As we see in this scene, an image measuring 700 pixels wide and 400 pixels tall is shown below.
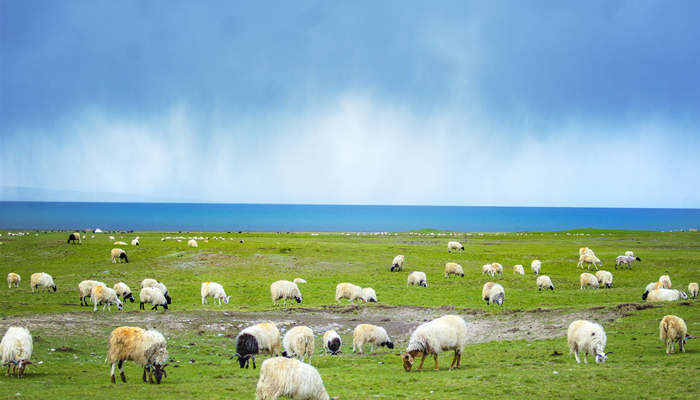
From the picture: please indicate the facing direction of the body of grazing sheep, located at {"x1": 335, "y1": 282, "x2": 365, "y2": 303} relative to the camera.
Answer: to the viewer's right

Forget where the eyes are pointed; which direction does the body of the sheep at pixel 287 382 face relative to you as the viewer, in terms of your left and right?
facing to the right of the viewer

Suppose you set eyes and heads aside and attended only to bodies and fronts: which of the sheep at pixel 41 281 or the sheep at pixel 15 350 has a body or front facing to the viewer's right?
the sheep at pixel 41 281

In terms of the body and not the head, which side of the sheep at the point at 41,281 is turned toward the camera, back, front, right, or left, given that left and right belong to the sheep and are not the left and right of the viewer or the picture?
right

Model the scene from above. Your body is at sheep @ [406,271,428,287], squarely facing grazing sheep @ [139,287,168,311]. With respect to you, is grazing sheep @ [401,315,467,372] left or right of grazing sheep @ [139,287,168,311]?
left

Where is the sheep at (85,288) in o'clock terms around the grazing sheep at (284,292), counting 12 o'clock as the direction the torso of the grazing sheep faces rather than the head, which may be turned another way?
The sheep is roughly at 6 o'clock from the grazing sheep.

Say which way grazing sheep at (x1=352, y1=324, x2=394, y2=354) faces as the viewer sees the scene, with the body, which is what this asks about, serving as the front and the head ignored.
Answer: to the viewer's right

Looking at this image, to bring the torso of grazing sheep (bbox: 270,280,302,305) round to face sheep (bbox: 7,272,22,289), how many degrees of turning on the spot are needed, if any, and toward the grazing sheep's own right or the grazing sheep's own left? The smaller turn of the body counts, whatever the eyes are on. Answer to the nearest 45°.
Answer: approximately 135° to the grazing sheep's own left

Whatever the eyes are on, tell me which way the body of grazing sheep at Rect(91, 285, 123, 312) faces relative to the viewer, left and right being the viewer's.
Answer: facing to the right of the viewer

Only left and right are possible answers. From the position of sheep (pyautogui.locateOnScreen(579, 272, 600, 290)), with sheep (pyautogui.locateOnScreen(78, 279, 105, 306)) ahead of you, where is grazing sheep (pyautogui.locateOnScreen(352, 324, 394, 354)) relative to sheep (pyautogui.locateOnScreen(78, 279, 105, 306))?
left
